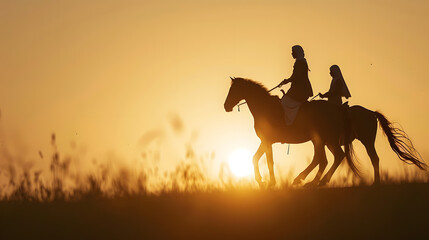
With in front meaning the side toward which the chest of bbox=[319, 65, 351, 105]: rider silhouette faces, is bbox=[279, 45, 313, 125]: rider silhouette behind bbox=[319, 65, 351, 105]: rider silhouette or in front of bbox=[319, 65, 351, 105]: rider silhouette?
in front

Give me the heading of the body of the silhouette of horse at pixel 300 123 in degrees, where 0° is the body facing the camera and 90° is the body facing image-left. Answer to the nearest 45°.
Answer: approximately 90°

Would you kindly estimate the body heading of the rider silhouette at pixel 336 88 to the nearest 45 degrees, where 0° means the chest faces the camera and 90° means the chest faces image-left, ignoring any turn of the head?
approximately 90°

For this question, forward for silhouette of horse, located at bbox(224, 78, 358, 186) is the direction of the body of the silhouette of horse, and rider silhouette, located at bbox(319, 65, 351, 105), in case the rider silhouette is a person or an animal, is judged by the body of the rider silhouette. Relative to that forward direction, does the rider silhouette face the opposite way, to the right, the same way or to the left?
the same way

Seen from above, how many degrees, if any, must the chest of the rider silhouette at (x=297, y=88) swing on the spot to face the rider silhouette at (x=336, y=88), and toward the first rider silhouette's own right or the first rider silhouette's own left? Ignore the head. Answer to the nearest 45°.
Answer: approximately 135° to the first rider silhouette's own right

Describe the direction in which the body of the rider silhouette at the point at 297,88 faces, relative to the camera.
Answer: to the viewer's left

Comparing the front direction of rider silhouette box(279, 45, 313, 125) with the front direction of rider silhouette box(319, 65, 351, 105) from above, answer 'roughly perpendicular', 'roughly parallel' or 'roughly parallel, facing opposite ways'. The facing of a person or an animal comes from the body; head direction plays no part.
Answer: roughly parallel
